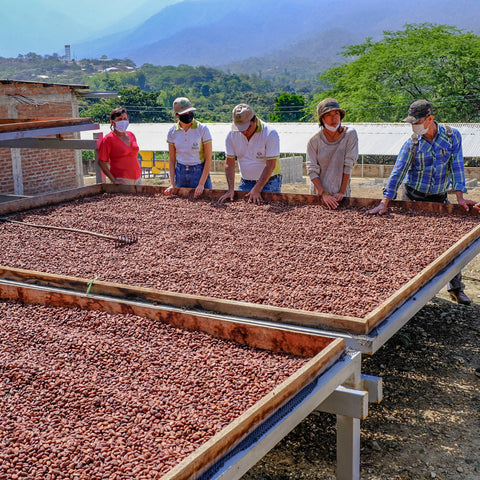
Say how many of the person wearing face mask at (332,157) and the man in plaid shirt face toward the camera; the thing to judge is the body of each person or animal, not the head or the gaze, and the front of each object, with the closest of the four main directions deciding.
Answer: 2

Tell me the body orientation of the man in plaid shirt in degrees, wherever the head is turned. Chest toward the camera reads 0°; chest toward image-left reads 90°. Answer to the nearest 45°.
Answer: approximately 0°

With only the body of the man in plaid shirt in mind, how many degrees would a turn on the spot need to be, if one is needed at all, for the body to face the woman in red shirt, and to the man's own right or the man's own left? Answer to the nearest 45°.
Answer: approximately 90° to the man's own right

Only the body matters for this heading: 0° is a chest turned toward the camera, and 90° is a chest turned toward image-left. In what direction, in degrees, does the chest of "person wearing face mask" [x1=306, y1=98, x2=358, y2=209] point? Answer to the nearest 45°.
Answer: approximately 0°

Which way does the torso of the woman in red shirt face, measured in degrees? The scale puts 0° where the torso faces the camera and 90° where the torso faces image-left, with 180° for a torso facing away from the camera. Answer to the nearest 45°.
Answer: approximately 315°

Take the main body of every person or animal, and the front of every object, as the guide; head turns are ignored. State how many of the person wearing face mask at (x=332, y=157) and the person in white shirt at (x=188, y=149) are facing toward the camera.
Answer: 2
